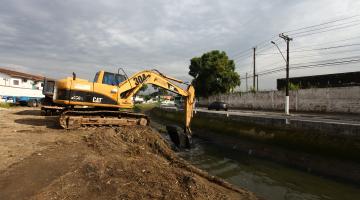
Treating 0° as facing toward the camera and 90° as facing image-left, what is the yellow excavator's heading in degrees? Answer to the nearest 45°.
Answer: approximately 270°

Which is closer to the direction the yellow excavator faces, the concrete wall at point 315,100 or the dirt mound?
the concrete wall

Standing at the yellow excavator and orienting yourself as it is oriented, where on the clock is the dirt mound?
The dirt mound is roughly at 3 o'clock from the yellow excavator.

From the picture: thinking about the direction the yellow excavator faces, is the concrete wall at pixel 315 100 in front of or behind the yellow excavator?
in front

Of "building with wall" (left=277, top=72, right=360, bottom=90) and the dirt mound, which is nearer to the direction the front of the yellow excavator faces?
the building with wall
